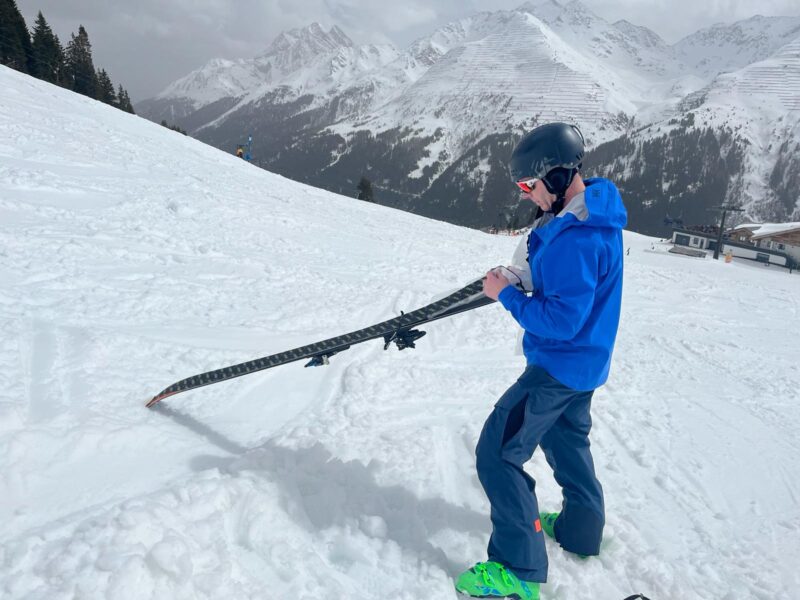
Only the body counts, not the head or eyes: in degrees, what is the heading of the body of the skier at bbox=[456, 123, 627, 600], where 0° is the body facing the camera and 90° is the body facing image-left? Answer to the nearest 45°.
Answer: approximately 90°

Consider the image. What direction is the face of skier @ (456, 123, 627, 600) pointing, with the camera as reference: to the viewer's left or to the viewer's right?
to the viewer's left

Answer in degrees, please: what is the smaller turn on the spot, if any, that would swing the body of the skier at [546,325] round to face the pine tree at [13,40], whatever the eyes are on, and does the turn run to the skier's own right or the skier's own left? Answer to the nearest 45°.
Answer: approximately 45° to the skier's own right
